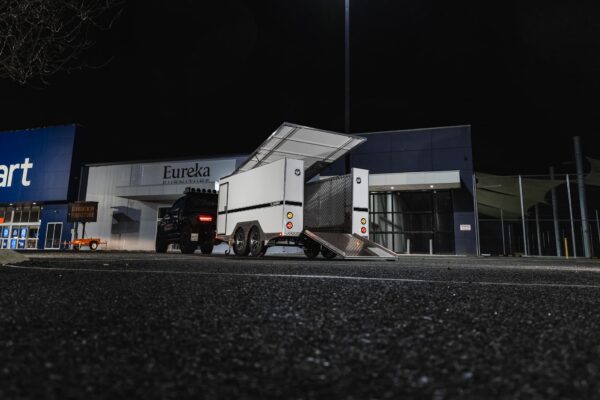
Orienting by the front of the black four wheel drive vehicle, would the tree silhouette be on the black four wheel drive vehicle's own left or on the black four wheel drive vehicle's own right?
on the black four wheel drive vehicle's own left

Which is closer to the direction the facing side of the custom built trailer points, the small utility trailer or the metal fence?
the small utility trailer

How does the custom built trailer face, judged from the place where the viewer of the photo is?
facing away from the viewer and to the left of the viewer

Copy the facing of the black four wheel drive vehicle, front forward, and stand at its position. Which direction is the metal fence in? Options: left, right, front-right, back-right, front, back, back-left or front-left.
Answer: back-right

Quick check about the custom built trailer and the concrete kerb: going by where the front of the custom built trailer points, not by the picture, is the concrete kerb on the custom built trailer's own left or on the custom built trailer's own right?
on the custom built trailer's own left

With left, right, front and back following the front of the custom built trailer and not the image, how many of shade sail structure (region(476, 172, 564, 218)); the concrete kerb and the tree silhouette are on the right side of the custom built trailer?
1

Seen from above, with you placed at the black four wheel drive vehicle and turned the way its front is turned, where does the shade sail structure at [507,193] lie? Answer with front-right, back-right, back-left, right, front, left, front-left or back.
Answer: back-right

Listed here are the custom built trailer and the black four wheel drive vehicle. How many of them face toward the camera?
0

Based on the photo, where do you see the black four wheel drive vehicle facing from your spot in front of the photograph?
facing away from the viewer and to the left of the viewer

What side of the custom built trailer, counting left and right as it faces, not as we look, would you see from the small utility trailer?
front

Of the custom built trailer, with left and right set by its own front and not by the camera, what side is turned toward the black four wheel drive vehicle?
front
